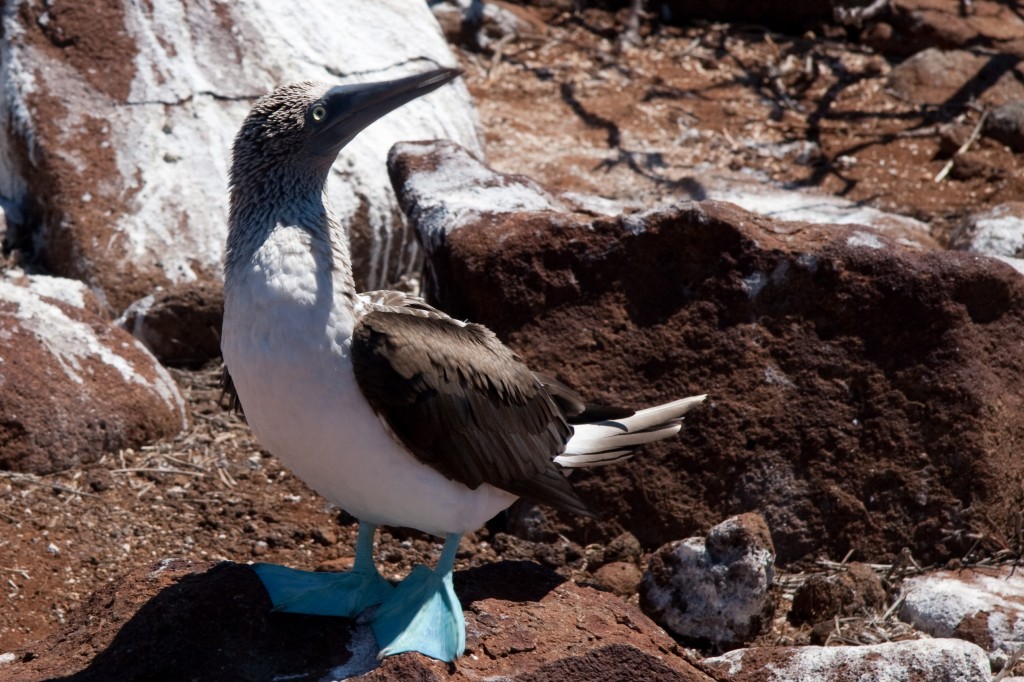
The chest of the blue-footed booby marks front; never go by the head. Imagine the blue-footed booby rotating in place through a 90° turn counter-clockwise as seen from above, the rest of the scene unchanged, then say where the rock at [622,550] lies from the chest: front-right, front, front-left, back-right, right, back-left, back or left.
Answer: left

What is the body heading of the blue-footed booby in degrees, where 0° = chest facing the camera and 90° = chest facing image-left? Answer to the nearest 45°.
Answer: approximately 45°

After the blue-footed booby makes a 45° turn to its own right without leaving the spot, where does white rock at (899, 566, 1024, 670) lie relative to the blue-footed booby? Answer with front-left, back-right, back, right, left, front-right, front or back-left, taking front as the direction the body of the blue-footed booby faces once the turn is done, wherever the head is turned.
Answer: back

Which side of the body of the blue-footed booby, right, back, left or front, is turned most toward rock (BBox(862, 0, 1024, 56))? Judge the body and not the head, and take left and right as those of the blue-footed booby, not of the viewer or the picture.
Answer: back

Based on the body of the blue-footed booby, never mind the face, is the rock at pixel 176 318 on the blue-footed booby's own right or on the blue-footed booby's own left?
on the blue-footed booby's own right

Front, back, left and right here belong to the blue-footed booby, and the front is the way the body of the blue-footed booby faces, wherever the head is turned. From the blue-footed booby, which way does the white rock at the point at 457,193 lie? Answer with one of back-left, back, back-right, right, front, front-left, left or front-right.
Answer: back-right

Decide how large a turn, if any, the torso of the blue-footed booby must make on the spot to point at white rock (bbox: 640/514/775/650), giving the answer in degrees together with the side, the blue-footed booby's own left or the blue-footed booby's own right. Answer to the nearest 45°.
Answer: approximately 135° to the blue-footed booby's own left

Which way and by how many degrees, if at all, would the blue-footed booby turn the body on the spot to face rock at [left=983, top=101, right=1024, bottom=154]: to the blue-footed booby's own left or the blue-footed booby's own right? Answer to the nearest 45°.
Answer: approximately 180°

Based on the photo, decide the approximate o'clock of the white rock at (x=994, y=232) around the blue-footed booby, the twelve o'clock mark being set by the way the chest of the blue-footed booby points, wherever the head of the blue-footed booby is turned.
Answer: The white rock is roughly at 6 o'clock from the blue-footed booby.

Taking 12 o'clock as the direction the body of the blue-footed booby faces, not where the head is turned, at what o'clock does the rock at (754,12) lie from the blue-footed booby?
The rock is roughly at 5 o'clock from the blue-footed booby.
